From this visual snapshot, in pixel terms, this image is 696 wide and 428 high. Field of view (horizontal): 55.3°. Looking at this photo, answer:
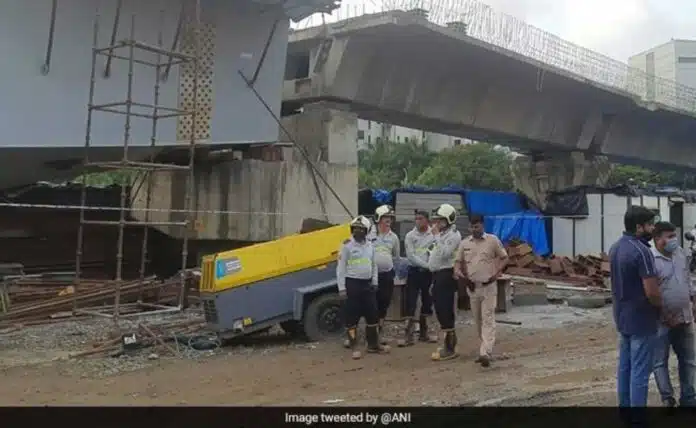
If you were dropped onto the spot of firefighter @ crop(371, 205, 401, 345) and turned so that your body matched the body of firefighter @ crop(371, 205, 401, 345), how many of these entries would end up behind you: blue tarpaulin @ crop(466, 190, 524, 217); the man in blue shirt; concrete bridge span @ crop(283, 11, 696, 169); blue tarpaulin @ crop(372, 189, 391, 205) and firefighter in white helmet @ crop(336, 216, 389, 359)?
3

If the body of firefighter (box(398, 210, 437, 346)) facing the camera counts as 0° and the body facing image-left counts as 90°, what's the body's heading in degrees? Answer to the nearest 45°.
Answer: approximately 0°

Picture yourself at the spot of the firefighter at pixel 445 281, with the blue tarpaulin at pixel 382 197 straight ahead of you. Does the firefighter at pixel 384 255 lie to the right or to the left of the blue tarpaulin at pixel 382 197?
left

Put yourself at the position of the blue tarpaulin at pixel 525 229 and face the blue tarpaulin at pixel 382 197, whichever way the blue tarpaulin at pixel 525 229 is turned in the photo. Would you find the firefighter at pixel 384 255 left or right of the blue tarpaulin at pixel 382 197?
left
